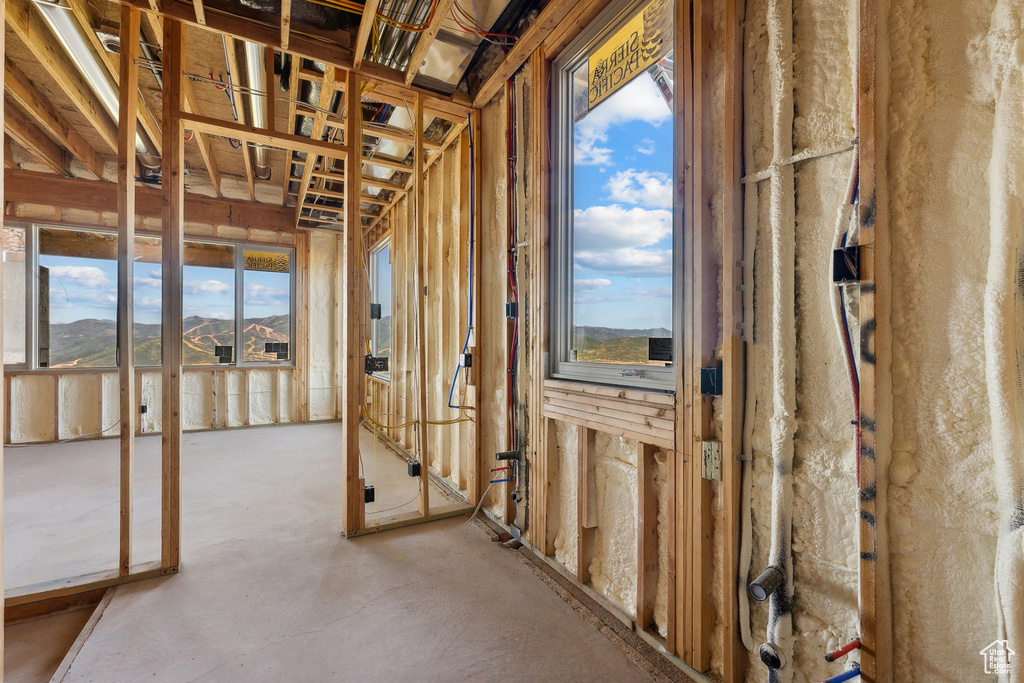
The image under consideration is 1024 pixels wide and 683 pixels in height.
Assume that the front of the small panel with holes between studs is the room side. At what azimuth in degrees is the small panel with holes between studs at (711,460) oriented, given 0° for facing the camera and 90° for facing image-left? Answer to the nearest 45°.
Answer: approximately 45°

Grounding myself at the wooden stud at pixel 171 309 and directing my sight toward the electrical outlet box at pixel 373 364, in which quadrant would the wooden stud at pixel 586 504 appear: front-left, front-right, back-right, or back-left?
front-right

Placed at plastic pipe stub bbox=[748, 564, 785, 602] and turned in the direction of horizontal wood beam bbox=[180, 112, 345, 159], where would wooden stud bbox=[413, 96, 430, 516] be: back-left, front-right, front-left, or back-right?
front-right
